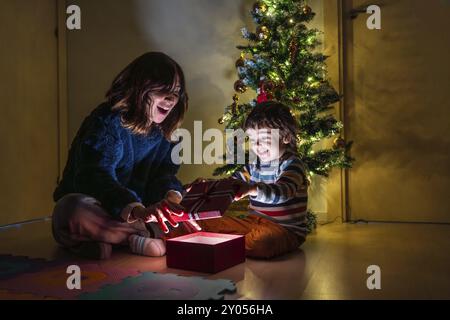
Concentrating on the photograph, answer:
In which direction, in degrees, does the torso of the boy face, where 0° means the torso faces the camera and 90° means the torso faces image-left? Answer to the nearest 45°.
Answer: approximately 45°

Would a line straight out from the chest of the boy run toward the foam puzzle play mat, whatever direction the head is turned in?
yes

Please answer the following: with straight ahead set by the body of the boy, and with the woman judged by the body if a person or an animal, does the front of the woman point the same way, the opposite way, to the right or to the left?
to the left

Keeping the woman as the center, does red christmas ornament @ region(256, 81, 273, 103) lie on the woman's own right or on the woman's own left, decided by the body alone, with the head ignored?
on the woman's own left

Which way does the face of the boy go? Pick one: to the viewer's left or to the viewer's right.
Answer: to the viewer's left

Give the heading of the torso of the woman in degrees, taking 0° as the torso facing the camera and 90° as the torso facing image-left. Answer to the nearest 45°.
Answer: approximately 315°
